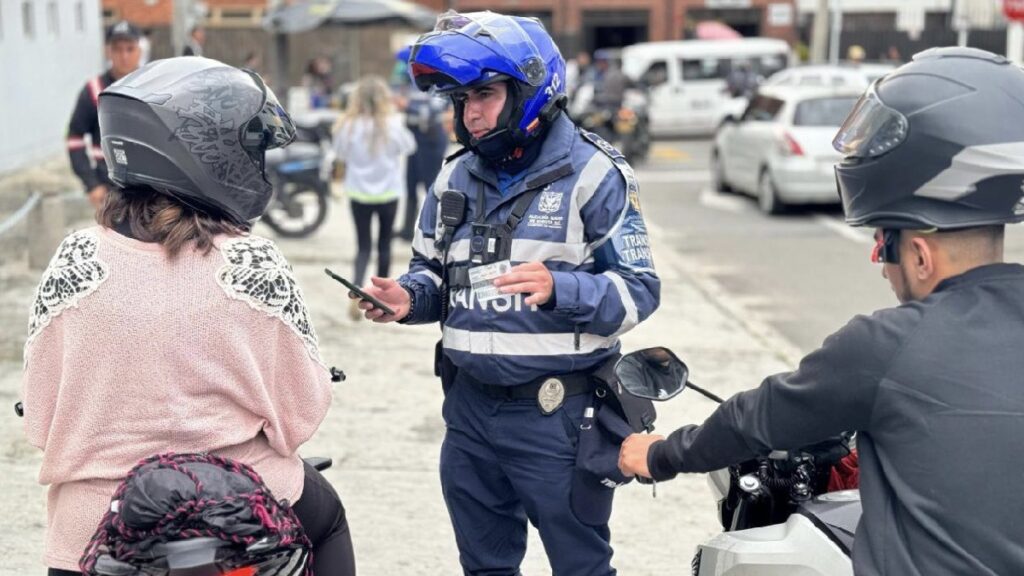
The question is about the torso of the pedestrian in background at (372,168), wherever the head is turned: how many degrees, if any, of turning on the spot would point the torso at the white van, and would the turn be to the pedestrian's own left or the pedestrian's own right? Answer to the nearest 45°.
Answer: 0° — they already face it

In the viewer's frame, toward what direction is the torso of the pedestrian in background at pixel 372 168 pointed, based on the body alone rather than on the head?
away from the camera

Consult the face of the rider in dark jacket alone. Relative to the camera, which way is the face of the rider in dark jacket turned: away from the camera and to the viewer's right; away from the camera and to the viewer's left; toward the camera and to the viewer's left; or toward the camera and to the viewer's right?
away from the camera and to the viewer's left

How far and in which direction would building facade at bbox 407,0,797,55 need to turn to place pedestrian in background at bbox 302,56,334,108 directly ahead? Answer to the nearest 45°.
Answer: approximately 45° to its right

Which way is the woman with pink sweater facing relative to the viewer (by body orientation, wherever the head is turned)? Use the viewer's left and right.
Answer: facing away from the viewer

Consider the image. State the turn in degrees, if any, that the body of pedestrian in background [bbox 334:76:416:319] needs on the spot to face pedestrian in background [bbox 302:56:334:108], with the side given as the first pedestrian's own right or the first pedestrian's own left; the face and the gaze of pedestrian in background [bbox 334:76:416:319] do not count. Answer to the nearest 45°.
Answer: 0° — they already face them

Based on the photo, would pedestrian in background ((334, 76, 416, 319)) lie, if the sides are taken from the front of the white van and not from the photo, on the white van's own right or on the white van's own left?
on the white van's own left

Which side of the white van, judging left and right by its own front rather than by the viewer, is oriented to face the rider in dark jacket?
left

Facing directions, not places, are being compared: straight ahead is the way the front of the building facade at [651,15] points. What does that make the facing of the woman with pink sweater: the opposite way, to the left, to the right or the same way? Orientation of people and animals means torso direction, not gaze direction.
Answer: the opposite way

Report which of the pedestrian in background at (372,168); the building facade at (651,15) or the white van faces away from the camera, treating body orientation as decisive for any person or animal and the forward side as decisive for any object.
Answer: the pedestrian in background

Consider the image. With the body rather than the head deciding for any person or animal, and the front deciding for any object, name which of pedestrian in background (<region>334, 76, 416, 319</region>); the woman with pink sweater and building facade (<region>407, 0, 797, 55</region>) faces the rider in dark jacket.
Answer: the building facade

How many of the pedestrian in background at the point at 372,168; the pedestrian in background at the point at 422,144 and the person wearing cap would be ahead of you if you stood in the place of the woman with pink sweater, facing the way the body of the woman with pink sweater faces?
3
